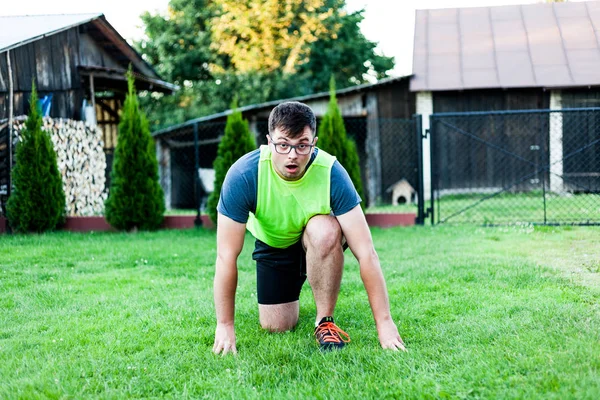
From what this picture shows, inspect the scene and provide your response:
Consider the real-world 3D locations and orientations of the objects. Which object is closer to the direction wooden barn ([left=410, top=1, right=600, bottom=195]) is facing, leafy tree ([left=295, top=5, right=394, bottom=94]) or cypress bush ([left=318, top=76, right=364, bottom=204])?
the cypress bush

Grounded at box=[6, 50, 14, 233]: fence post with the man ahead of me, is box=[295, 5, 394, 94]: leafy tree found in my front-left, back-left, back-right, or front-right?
back-left

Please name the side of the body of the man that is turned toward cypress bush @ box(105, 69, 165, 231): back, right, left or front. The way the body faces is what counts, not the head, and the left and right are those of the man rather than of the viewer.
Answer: back

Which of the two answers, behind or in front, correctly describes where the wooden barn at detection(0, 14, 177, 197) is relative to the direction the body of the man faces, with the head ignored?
behind

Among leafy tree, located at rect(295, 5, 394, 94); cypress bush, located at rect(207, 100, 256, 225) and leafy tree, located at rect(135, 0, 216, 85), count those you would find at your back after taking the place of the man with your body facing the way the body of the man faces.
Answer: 3

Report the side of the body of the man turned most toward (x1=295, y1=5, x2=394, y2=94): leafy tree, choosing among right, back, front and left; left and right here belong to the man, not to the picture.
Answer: back

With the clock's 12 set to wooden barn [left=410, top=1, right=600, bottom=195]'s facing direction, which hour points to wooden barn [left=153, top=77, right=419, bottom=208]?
wooden barn [left=153, top=77, right=419, bottom=208] is roughly at 3 o'clock from wooden barn [left=410, top=1, right=600, bottom=195].

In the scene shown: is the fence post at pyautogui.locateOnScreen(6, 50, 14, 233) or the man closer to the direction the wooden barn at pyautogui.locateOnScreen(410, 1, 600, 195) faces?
the man

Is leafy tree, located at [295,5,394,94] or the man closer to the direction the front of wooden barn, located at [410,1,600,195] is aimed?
the man

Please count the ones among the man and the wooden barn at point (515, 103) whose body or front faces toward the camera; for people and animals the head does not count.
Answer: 2
